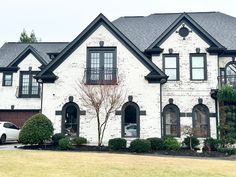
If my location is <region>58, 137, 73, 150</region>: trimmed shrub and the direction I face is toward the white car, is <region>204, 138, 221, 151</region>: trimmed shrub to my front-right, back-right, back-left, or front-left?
back-right

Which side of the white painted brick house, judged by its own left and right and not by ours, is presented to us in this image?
front

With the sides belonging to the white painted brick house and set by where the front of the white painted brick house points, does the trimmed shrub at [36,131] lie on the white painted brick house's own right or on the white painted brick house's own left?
on the white painted brick house's own right

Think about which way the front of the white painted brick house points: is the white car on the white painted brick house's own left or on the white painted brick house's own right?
on the white painted brick house's own right

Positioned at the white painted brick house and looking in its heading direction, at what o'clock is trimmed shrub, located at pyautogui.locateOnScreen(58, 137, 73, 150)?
The trimmed shrub is roughly at 2 o'clock from the white painted brick house.
